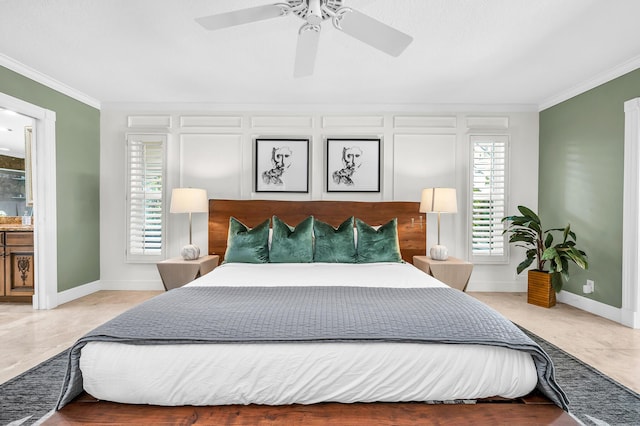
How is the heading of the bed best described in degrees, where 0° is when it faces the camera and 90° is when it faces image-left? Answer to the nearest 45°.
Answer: approximately 0°

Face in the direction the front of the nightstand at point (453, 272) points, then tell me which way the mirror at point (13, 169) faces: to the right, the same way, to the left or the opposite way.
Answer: the same way

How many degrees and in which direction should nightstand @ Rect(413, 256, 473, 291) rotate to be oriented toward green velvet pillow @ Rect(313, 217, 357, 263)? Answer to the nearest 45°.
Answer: approximately 45° to its right

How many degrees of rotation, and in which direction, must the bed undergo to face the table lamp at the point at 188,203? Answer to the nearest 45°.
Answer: approximately 135° to its right

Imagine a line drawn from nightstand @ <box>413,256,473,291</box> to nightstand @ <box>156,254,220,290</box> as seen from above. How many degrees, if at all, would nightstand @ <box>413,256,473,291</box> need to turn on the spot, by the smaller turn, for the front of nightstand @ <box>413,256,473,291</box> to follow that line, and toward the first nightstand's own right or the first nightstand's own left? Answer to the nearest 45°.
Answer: approximately 90° to the first nightstand's own right

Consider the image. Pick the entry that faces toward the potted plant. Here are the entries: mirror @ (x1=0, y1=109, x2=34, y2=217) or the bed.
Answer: the mirror

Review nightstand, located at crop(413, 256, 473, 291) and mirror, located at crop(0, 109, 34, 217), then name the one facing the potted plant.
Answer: the mirror

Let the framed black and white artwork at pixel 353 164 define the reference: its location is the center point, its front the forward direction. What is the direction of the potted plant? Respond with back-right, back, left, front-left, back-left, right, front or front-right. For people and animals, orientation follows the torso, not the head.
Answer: left

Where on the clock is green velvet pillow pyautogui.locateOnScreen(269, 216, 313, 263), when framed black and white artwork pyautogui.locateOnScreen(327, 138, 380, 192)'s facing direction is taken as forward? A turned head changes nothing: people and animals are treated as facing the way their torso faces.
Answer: The green velvet pillow is roughly at 1 o'clock from the framed black and white artwork.

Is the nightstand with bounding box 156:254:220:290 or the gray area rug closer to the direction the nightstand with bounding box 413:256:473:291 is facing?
the gray area rug

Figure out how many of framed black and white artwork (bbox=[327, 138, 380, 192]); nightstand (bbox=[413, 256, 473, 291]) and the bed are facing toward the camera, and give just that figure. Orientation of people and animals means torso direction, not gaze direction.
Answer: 3

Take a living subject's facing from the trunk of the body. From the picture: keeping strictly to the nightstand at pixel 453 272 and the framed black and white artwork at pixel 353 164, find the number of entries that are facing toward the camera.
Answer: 2
